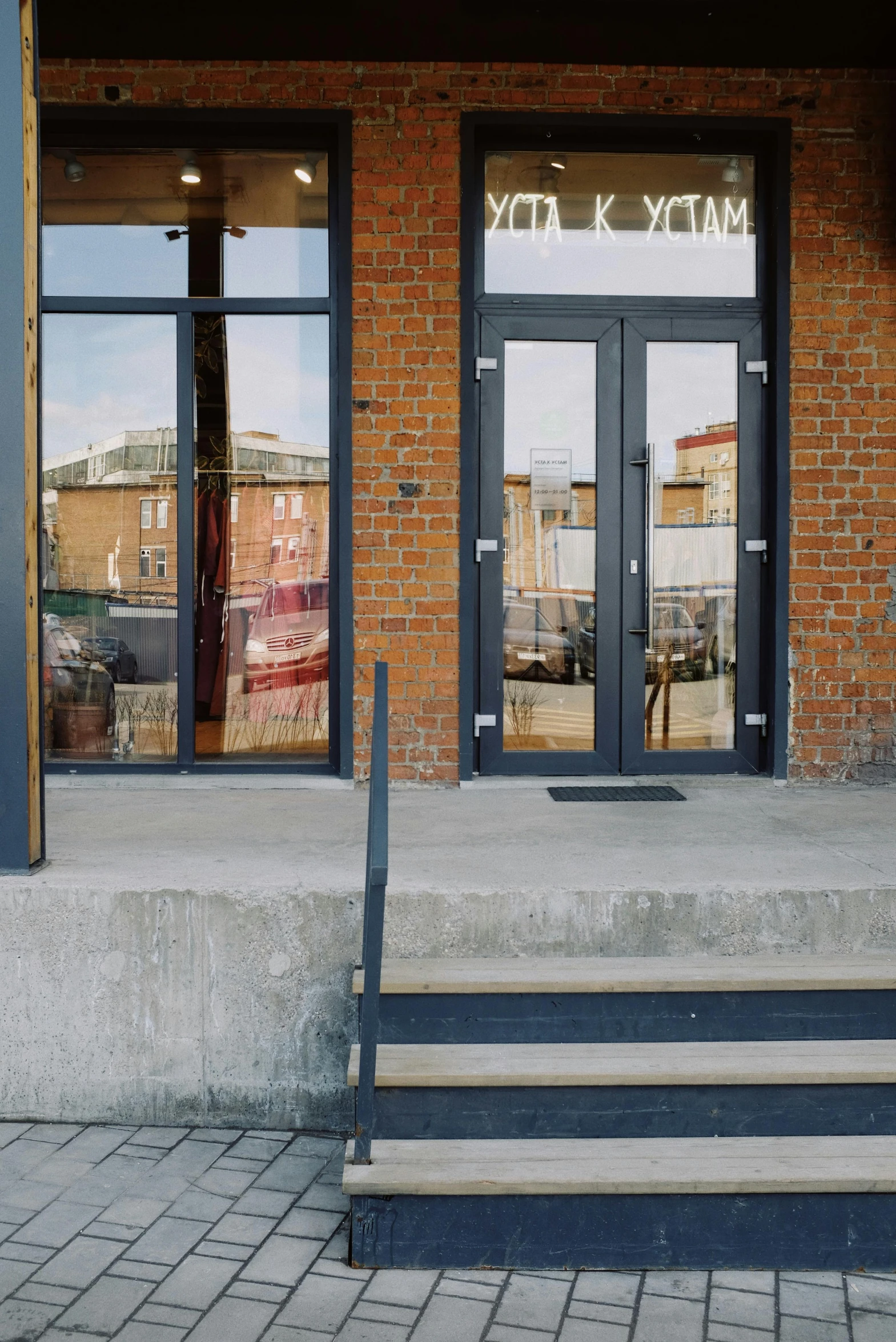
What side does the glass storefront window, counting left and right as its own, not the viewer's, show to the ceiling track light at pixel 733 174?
left

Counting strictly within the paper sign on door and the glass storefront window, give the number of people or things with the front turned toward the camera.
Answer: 2

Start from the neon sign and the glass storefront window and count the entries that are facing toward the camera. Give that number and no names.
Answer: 2

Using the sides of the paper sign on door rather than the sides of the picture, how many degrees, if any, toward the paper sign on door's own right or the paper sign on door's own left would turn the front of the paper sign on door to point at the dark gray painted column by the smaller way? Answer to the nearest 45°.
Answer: approximately 45° to the paper sign on door's own right

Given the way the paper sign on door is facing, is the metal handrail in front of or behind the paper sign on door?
in front

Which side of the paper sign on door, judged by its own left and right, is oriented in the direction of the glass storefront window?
right

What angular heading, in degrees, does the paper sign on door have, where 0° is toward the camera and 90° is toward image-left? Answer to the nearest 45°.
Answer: approximately 0°
